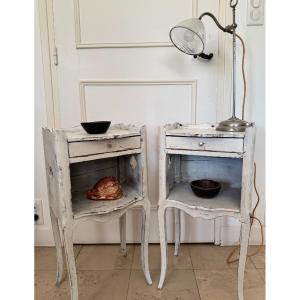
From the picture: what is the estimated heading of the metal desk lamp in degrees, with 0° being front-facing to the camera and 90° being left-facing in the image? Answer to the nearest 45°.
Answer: approximately 45°

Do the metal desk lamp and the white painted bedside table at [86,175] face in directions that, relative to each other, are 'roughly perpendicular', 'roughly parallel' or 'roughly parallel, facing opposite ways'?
roughly perpendicular

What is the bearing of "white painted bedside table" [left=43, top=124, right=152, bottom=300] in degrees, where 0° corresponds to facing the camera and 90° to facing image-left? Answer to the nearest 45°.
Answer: approximately 315°
